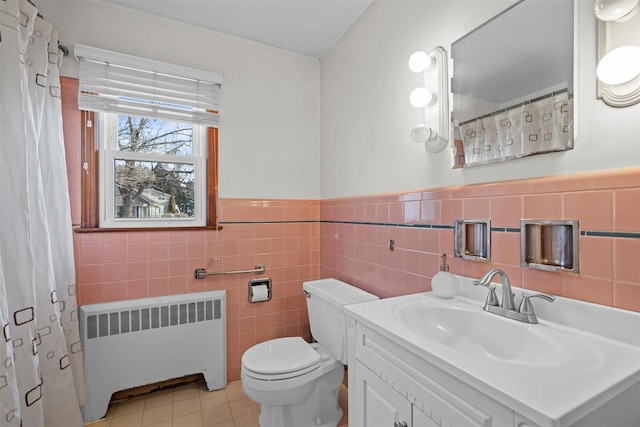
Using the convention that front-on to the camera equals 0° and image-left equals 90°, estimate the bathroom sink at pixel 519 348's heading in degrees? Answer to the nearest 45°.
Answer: approximately 45°

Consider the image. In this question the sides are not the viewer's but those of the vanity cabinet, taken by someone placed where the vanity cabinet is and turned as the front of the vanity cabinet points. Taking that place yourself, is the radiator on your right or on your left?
on your right

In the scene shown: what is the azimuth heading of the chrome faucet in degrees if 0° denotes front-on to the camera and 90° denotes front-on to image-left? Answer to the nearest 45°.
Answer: approximately 45°

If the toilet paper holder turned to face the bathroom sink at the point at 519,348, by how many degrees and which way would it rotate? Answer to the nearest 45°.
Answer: approximately 45° to its left
